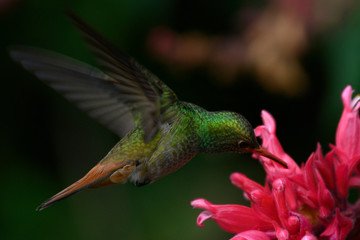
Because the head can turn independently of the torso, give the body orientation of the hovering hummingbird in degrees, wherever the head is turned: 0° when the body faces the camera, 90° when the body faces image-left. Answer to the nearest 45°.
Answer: approximately 270°
